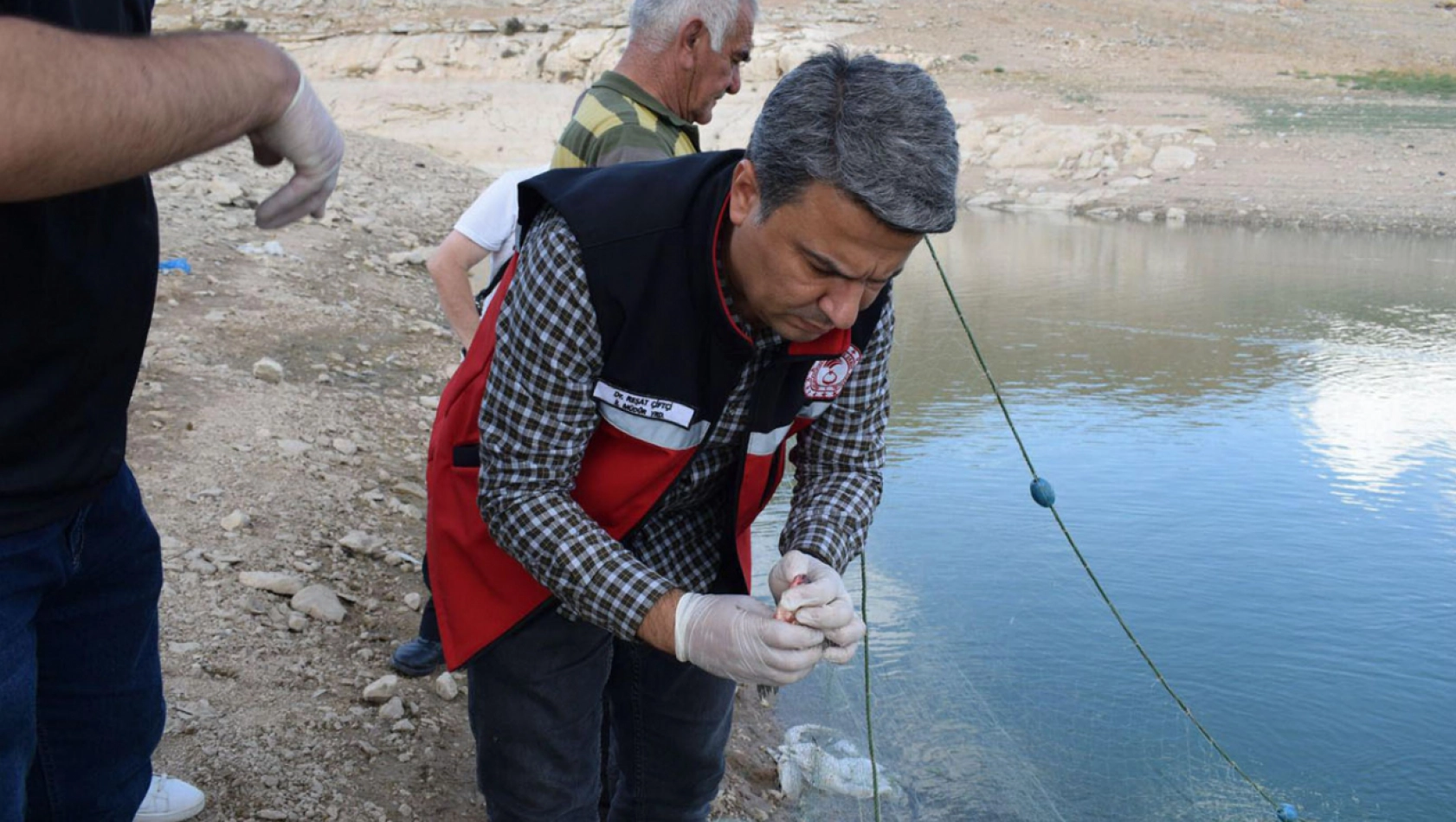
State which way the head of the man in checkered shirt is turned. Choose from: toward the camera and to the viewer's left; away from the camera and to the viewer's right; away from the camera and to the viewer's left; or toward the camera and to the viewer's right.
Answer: toward the camera and to the viewer's right

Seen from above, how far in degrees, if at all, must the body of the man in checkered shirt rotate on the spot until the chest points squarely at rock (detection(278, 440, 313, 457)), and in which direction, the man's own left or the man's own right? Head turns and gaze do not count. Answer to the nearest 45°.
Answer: approximately 180°

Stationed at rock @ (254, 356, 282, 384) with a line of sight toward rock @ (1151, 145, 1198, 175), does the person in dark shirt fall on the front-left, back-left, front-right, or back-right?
back-right

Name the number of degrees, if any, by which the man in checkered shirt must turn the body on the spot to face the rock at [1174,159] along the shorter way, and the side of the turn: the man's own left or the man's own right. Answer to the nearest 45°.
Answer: approximately 135° to the man's own left

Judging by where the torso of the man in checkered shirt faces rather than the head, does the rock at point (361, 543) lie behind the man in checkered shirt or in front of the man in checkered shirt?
behind

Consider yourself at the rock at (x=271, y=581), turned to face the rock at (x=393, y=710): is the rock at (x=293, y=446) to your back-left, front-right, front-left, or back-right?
back-left

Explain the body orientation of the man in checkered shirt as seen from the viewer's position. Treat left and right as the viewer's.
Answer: facing the viewer and to the right of the viewer

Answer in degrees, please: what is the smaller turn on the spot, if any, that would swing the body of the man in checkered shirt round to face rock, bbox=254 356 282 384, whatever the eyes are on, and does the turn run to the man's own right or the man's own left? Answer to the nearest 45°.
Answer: approximately 180°

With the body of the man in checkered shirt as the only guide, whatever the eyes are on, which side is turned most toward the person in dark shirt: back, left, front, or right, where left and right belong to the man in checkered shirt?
right
